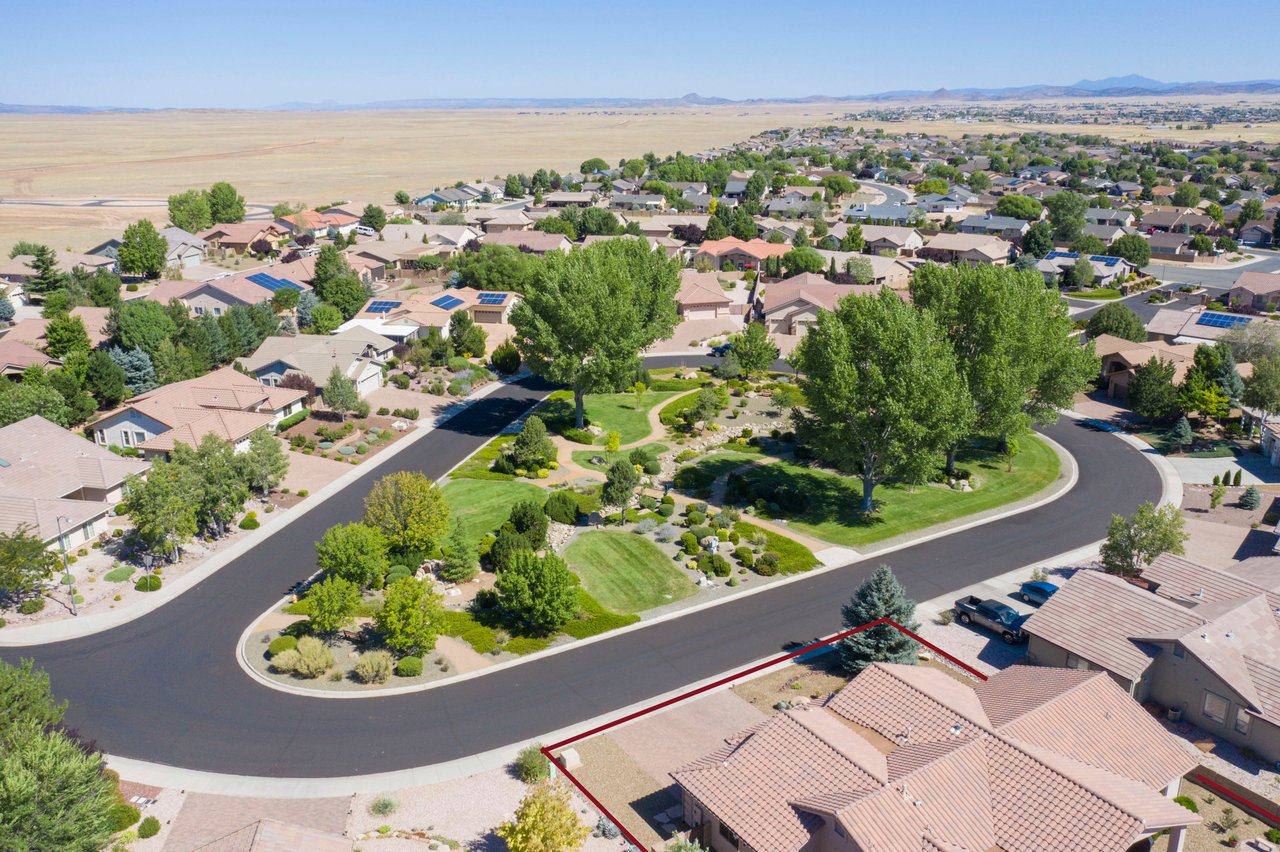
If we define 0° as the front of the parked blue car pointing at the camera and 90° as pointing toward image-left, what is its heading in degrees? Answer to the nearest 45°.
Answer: approximately 315°

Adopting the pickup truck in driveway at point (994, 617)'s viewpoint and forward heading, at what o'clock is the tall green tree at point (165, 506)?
The tall green tree is roughly at 4 o'clock from the pickup truck in driveway.

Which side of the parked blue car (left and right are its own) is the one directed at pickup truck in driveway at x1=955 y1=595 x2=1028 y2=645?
right

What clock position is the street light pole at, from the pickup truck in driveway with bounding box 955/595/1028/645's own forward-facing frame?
The street light pole is roughly at 4 o'clock from the pickup truck in driveway.

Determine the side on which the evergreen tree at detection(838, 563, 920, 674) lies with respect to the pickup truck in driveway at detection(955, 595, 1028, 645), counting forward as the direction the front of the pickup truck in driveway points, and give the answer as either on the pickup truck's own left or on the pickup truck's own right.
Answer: on the pickup truck's own right
